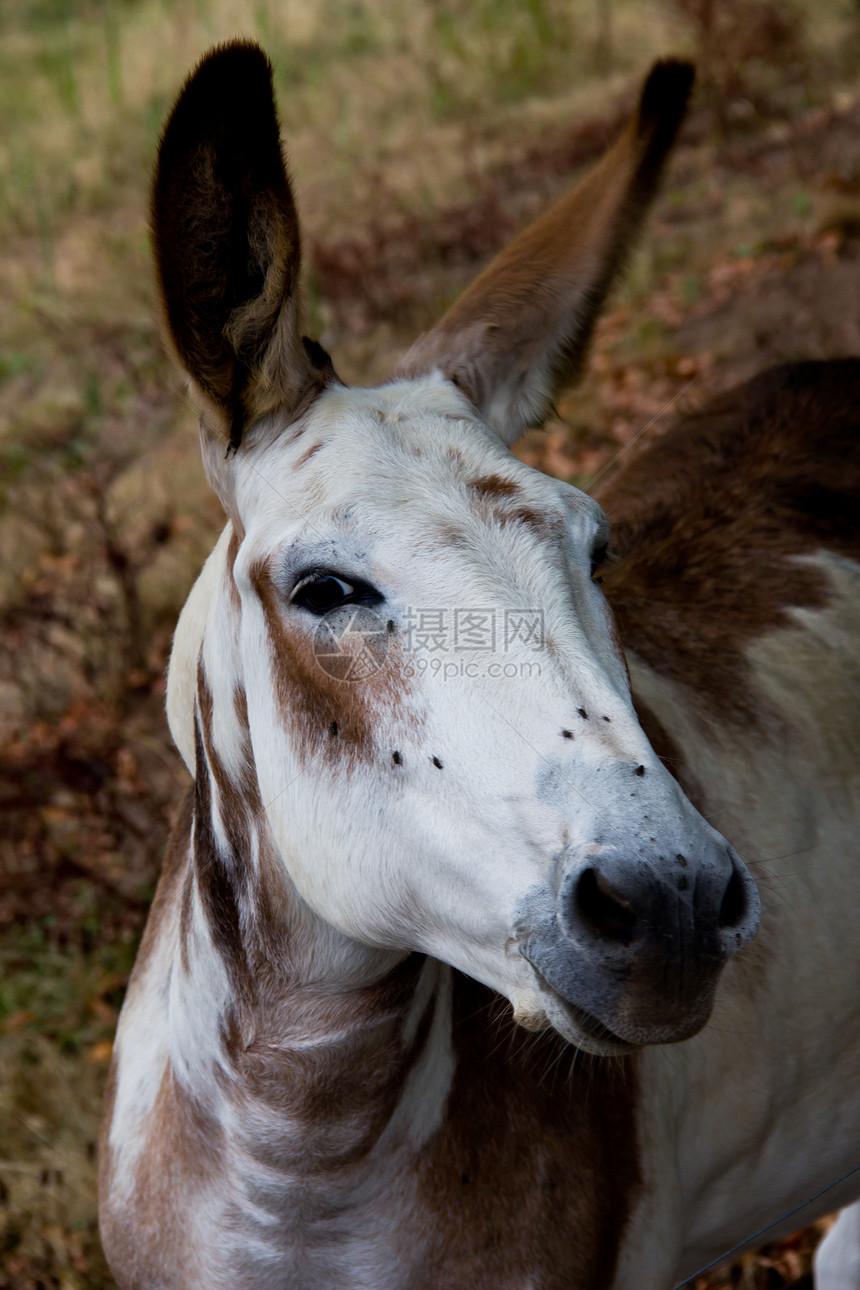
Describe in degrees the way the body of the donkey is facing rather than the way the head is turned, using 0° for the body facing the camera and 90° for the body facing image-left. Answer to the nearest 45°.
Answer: approximately 45°
